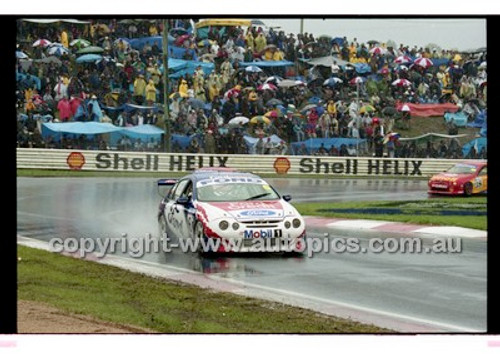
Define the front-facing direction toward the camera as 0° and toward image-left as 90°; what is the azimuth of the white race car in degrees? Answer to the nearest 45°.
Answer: approximately 315°

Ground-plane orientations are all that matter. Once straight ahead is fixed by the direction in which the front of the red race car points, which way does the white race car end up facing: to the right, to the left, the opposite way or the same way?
to the left

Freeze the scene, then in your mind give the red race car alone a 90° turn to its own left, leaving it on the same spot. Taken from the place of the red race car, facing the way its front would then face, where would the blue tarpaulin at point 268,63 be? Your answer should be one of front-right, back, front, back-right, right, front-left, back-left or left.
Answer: back-right
